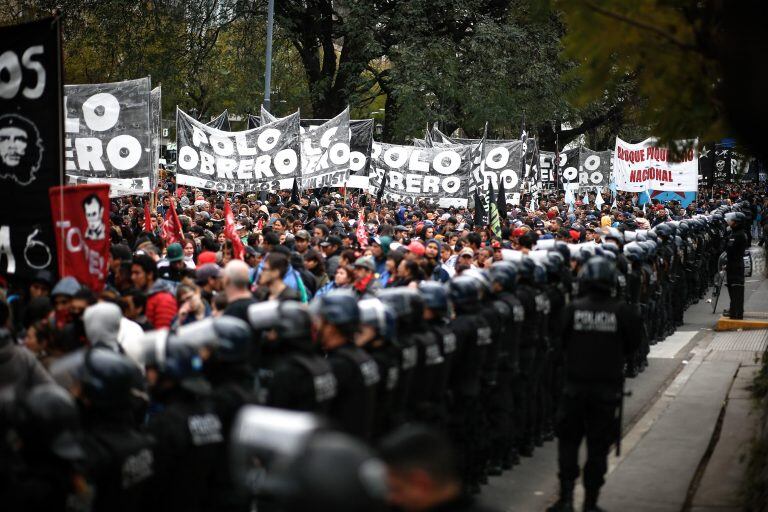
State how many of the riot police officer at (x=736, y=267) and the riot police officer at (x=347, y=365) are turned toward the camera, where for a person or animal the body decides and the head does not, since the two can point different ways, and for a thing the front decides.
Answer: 0

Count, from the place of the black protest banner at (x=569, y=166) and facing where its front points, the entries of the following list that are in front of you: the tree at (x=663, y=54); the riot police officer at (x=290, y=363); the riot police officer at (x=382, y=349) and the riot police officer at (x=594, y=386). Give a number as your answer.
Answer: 4

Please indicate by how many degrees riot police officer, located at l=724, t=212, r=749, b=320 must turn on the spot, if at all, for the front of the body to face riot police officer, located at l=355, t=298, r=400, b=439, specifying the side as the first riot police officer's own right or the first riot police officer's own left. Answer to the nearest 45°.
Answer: approximately 90° to the first riot police officer's own left

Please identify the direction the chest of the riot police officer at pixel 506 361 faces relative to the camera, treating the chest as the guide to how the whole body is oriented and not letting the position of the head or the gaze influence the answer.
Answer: to the viewer's left

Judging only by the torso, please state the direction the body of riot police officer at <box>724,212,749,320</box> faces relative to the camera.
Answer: to the viewer's left

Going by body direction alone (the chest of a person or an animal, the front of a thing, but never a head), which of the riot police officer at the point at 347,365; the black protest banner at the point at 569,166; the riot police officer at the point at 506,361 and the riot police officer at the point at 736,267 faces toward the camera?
the black protest banner

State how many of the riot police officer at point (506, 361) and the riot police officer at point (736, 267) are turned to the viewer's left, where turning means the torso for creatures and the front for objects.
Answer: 2

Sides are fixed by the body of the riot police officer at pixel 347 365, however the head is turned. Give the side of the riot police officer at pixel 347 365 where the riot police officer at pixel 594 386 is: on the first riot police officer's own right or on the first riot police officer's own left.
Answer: on the first riot police officer's own right

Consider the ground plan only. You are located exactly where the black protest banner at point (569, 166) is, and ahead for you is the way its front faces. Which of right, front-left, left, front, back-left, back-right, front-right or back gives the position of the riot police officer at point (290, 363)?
front

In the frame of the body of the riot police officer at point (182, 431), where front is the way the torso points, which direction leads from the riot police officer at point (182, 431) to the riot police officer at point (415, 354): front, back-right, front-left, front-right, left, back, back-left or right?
right

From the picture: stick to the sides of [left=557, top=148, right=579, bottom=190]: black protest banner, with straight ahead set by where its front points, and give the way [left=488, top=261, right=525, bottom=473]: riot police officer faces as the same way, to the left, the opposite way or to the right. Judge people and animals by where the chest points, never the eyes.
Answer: to the right

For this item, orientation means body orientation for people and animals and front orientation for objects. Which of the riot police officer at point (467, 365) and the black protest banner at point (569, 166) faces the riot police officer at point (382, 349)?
the black protest banner

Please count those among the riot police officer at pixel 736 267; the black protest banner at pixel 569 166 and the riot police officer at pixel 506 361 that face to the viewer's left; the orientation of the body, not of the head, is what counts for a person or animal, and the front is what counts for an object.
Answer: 2

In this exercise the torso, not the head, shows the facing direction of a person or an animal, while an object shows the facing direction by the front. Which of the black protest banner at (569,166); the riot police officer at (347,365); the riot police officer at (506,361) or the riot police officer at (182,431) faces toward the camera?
the black protest banner

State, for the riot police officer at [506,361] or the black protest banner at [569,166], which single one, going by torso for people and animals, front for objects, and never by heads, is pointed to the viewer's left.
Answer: the riot police officer
